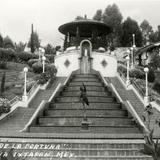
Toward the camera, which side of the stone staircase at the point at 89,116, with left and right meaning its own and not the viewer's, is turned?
front

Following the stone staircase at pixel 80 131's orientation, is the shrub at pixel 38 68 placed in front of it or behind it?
behind

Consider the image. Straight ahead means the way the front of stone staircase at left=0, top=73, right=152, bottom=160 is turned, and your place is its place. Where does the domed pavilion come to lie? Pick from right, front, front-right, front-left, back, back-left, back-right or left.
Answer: back

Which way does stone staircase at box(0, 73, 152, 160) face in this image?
toward the camera

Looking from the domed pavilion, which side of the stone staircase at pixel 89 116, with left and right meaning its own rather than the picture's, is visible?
back
